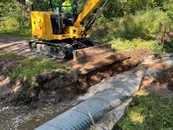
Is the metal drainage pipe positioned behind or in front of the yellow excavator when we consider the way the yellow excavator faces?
in front

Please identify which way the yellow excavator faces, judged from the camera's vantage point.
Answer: facing the viewer and to the right of the viewer
